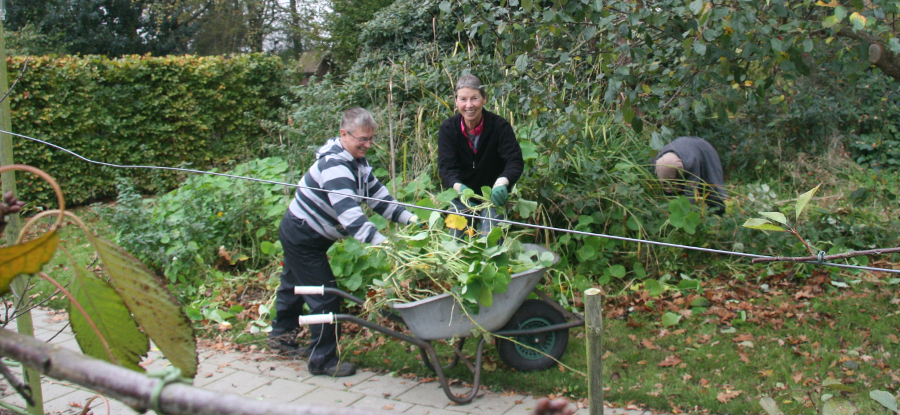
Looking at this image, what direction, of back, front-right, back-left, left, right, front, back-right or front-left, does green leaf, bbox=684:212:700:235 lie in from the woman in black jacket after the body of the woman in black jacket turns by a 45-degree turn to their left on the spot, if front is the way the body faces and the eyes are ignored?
front-left

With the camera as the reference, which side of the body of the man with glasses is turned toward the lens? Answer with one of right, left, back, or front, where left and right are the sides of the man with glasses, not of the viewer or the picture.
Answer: right

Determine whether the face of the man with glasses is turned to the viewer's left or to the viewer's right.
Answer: to the viewer's right

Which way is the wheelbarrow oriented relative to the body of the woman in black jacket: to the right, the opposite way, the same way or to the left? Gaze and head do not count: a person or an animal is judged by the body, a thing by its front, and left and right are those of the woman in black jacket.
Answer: to the left

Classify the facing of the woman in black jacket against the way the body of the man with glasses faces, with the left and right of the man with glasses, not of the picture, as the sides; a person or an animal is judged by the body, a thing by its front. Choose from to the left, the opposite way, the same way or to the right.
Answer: to the right

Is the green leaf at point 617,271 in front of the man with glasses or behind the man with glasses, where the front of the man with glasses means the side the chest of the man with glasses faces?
in front

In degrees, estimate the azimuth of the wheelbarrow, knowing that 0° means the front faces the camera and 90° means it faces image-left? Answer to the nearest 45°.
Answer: approximately 270°

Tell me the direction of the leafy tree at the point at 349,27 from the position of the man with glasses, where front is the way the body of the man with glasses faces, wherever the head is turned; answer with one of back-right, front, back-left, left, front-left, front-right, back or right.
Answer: left

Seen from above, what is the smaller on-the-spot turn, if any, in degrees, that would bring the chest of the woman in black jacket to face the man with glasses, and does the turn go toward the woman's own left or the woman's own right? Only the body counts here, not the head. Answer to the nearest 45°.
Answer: approximately 45° to the woman's own right

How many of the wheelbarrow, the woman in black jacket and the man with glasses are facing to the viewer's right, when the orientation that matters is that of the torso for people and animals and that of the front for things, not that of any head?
2

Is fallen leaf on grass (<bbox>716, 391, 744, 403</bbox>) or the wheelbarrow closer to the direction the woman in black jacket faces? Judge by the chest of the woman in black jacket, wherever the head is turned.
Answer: the wheelbarrow

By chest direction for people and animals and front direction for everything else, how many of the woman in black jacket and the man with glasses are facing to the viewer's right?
1
